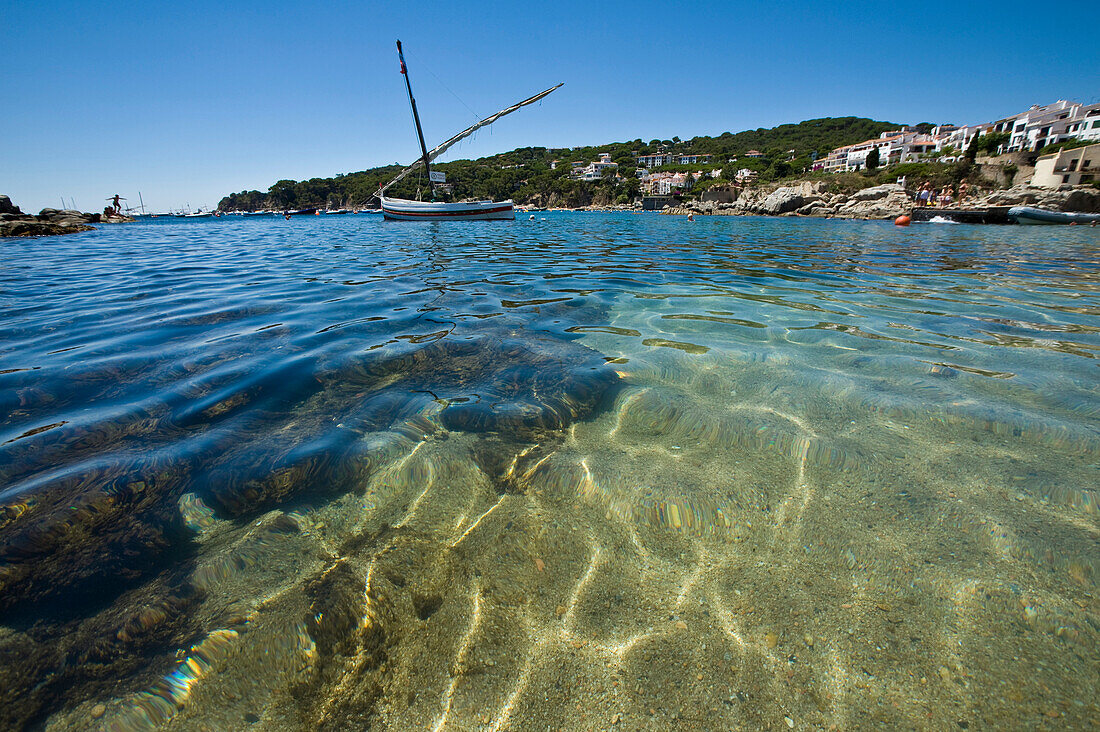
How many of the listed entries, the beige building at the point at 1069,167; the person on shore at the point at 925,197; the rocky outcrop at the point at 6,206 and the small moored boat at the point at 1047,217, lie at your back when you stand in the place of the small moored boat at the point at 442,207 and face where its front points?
3

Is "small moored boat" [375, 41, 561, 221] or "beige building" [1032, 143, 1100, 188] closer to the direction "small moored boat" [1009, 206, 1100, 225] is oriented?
the small moored boat

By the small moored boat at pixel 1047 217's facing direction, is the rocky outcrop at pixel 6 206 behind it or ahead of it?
ahead

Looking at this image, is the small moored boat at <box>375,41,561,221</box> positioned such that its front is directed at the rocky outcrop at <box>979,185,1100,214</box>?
no

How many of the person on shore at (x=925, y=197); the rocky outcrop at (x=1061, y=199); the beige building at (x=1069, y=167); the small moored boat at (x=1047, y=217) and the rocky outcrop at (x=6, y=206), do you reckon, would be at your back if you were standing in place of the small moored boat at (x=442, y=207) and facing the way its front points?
4

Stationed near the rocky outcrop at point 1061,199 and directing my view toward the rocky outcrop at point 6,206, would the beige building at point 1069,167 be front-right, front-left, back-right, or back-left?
back-right

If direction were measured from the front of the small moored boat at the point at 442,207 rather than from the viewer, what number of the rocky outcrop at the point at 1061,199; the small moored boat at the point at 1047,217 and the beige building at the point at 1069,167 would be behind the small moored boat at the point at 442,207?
3

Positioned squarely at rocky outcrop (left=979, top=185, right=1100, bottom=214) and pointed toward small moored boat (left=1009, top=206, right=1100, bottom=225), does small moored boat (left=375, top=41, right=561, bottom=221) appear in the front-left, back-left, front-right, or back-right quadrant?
front-right

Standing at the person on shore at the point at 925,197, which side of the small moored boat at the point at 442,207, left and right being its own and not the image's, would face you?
back

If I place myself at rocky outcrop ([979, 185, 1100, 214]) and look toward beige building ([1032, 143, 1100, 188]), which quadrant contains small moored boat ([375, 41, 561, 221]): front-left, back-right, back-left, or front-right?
back-left

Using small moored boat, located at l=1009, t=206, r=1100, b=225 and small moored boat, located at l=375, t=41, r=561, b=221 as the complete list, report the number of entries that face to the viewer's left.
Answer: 2

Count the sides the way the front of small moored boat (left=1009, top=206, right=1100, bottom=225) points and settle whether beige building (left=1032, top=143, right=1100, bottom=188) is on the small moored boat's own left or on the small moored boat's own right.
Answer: on the small moored boat's own right

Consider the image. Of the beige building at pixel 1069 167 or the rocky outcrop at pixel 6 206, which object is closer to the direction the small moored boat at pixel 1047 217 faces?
the rocky outcrop

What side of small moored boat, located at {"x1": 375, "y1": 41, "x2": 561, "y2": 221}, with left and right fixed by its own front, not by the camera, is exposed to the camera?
left

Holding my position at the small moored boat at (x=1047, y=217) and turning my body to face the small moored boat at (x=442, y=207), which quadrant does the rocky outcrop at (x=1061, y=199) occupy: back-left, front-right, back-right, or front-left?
back-right

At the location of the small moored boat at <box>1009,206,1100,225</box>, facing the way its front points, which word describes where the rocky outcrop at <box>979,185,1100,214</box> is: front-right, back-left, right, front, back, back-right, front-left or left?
right

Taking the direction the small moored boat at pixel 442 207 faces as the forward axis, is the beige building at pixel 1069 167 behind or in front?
behind

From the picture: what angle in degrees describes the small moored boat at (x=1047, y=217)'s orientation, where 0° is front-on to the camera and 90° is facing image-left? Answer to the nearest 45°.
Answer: approximately 90°
